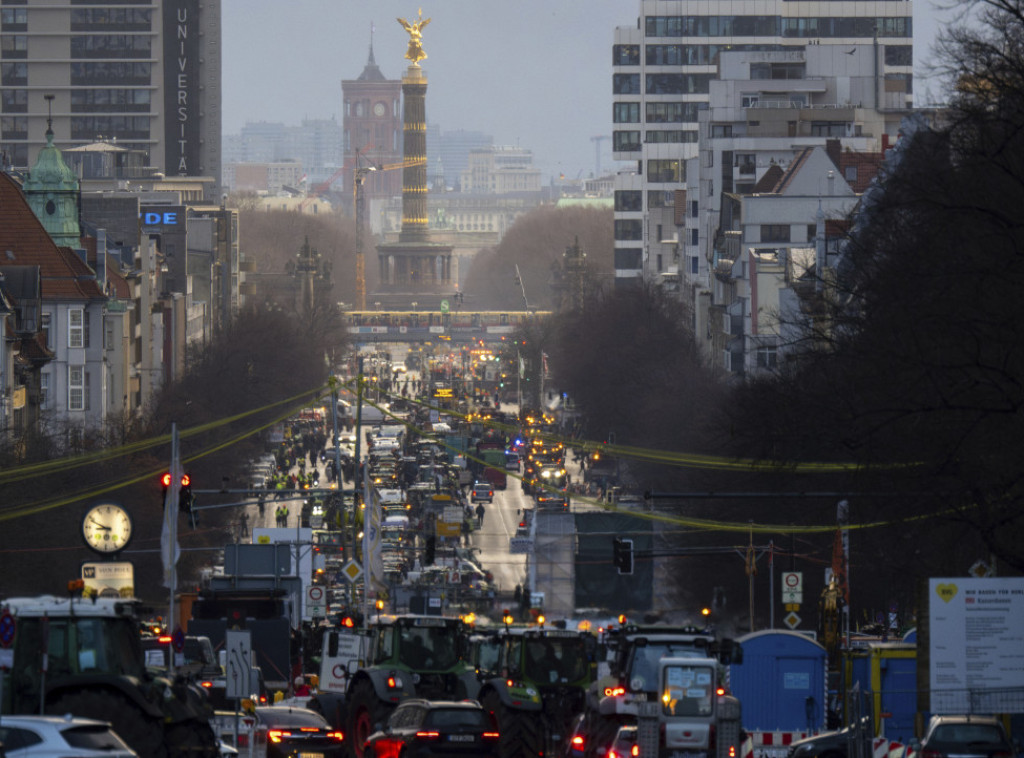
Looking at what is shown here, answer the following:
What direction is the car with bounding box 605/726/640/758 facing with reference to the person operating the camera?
facing away from the viewer

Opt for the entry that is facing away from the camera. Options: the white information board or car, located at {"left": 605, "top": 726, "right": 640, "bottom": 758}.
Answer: the car

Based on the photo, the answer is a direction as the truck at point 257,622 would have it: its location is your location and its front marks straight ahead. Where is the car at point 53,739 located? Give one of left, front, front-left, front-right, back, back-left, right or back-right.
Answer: back

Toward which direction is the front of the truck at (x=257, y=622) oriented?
away from the camera

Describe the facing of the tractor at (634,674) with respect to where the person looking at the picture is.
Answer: facing away from the viewer

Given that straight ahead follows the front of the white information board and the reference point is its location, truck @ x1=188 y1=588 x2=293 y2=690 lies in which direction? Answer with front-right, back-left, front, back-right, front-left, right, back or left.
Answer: back-right

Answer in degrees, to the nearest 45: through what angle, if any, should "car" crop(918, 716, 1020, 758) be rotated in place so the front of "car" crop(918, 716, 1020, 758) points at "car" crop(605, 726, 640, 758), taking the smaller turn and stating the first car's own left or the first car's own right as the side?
approximately 90° to the first car's own left

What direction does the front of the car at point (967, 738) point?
away from the camera

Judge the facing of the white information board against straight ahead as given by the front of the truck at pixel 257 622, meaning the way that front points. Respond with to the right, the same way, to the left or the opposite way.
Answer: the opposite way

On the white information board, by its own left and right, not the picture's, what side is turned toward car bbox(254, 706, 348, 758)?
right

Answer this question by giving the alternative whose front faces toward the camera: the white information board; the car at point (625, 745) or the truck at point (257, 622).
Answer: the white information board
